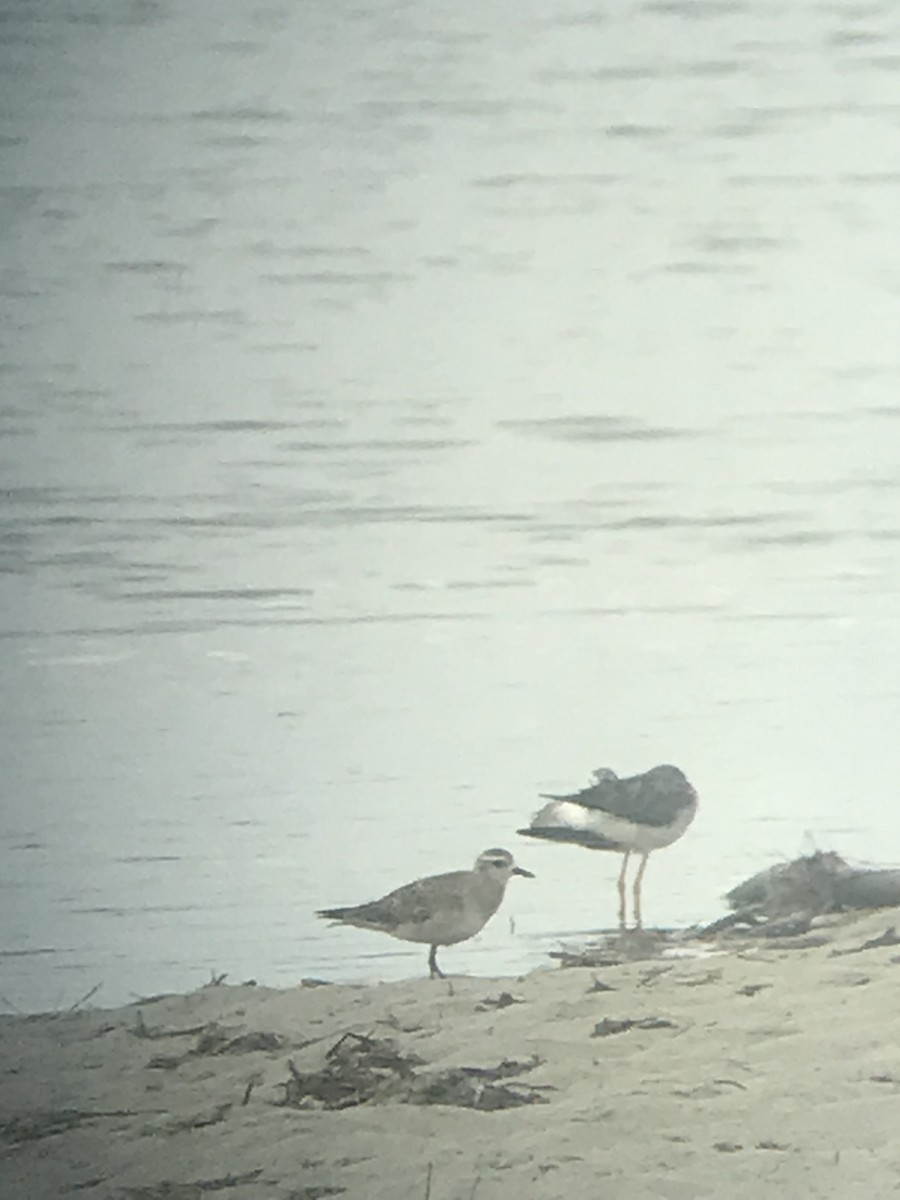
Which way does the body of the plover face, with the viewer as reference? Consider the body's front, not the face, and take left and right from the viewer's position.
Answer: facing to the right of the viewer

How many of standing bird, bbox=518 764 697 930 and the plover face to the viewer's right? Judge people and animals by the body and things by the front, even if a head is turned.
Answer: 2

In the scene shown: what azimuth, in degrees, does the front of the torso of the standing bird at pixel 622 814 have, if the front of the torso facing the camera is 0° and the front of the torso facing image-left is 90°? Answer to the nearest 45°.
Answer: approximately 270°
